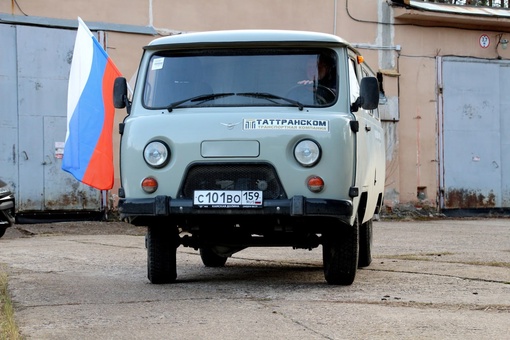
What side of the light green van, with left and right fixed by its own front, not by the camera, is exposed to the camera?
front
